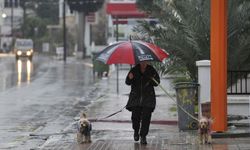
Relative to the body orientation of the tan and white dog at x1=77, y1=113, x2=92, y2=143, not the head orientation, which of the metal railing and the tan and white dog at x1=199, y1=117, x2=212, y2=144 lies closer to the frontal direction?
the tan and white dog

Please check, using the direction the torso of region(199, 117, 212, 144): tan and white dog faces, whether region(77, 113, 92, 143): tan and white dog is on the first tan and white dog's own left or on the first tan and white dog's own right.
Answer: on the first tan and white dog's own right

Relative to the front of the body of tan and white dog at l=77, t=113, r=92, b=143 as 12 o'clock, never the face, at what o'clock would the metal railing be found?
The metal railing is roughly at 8 o'clock from the tan and white dog.

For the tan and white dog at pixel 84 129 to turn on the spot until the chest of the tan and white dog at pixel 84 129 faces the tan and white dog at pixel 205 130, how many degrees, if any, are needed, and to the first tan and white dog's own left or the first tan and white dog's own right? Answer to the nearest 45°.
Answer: approximately 90° to the first tan and white dog's own left

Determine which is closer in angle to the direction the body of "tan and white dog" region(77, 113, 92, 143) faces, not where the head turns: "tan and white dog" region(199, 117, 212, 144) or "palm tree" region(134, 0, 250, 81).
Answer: the tan and white dog

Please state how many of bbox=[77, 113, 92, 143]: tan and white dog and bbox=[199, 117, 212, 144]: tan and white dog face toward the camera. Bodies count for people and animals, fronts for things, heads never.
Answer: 2

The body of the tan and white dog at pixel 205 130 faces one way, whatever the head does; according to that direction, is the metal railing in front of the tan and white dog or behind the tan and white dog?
behind

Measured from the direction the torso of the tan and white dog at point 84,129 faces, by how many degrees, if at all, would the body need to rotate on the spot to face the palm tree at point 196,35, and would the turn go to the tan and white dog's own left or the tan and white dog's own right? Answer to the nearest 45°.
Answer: approximately 135° to the tan and white dog's own left

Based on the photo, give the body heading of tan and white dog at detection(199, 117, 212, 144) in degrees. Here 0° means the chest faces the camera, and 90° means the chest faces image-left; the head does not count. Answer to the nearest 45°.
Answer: approximately 0°
